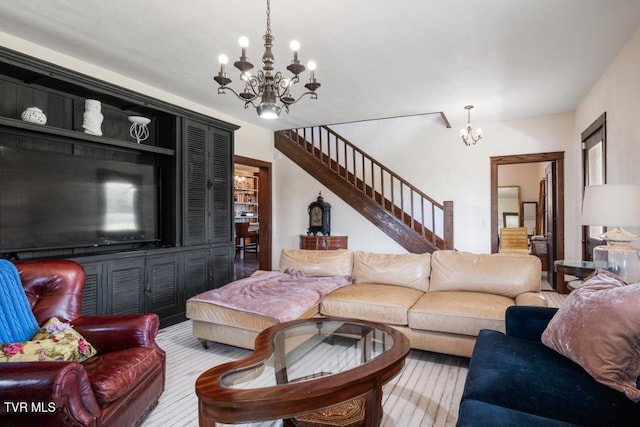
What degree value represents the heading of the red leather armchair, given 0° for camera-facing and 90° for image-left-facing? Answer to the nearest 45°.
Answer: approximately 315°

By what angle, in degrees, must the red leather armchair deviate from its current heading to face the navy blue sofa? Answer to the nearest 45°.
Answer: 0° — it already faces it

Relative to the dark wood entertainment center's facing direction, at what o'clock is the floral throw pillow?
The floral throw pillow is roughly at 2 o'clock from the dark wood entertainment center.

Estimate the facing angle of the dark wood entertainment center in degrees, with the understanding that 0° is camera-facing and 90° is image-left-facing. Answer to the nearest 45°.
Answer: approximately 315°

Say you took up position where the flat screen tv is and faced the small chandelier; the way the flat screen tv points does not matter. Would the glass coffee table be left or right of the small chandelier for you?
right

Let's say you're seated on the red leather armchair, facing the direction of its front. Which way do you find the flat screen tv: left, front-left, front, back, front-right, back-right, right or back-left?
back-left

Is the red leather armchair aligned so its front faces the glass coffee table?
yes

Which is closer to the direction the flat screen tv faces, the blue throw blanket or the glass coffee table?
the glass coffee table
